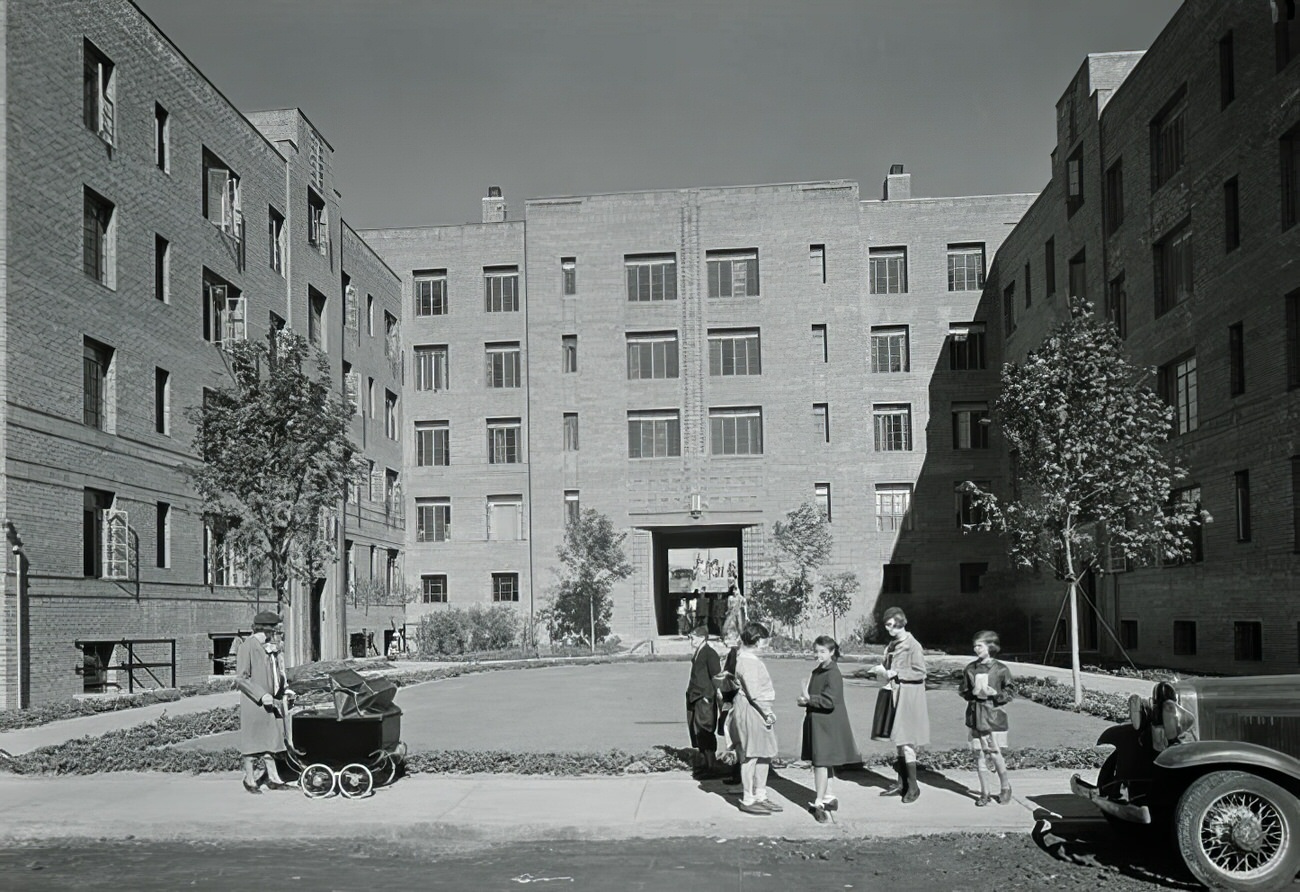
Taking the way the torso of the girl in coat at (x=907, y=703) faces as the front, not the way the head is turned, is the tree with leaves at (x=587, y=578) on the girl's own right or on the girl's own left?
on the girl's own right

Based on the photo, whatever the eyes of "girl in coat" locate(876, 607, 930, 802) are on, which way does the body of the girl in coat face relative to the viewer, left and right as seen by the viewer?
facing to the left of the viewer

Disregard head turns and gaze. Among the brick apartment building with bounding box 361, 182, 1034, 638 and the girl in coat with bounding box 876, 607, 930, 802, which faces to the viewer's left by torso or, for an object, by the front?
the girl in coat

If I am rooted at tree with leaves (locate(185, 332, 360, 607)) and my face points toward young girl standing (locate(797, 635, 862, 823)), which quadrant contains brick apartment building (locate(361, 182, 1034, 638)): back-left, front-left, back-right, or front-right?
back-left

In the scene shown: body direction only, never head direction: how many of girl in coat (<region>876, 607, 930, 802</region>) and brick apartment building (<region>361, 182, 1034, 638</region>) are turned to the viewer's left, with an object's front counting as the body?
1
